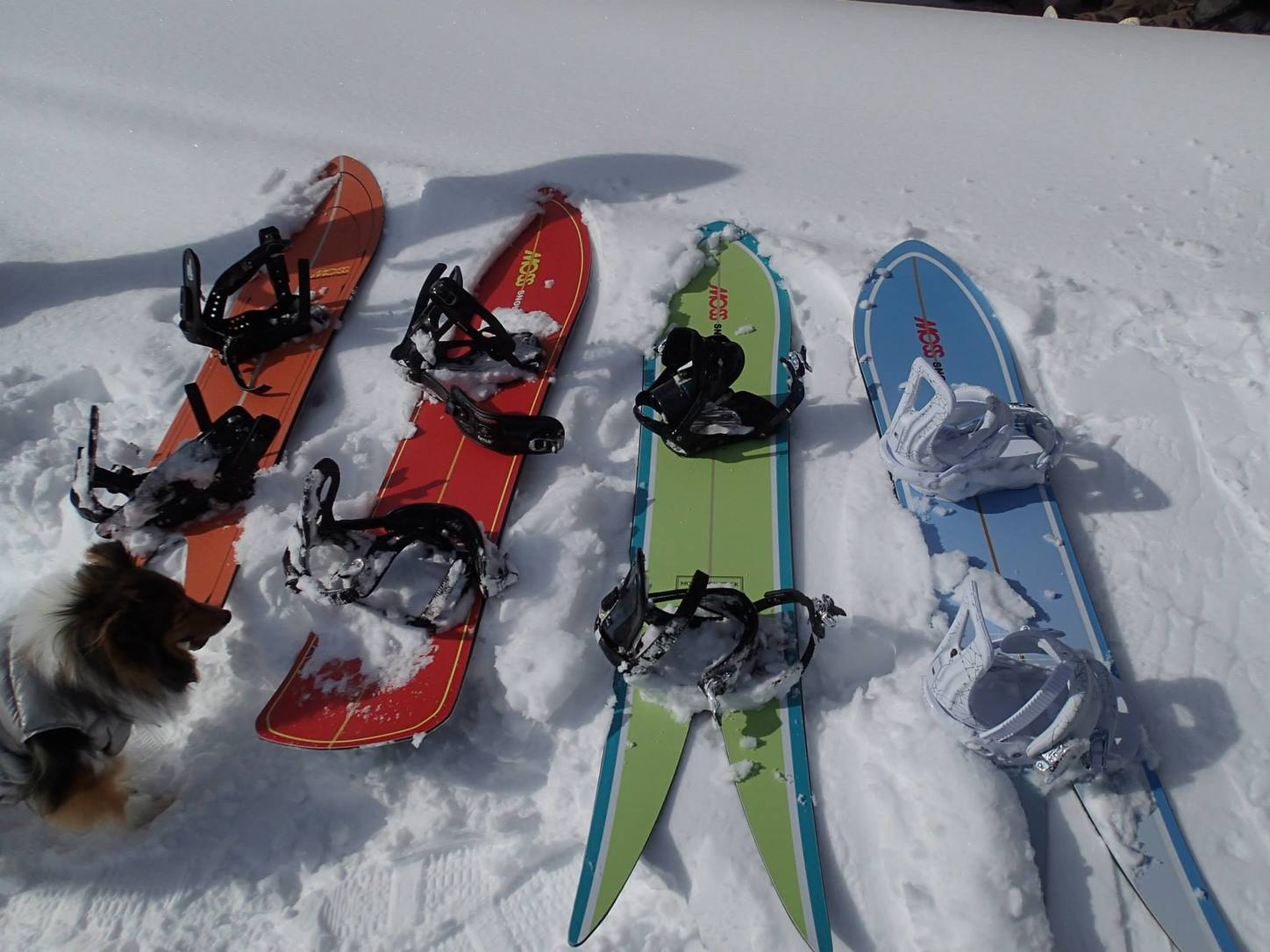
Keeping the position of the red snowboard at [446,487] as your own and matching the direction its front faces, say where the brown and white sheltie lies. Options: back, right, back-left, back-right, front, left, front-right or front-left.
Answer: back

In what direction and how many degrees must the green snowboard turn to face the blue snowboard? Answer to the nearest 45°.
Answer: approximately 90° to its right

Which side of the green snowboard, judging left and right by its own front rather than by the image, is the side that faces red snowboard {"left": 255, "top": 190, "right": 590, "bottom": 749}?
left

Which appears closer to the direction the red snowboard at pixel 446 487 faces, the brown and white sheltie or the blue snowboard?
the blue snowboard

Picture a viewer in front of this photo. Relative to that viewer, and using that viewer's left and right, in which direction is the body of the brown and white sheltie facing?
facing to the right of the viewer

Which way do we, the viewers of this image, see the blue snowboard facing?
facing away from the viewer

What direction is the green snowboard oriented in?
away from the camera

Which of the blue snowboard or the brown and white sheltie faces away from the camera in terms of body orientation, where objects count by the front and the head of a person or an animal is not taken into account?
the blue snowboard
